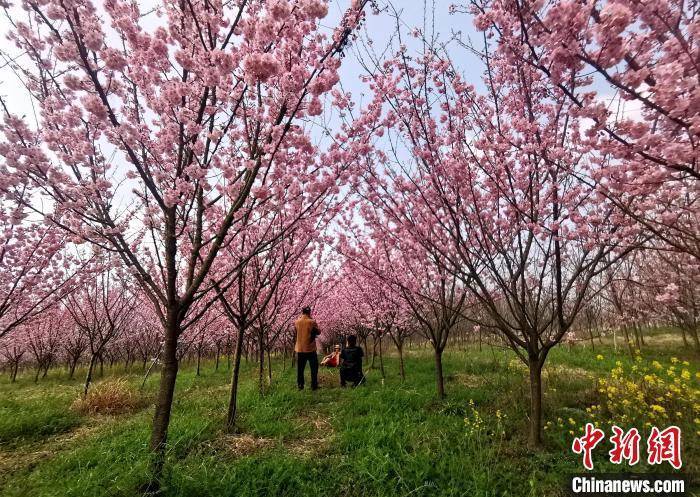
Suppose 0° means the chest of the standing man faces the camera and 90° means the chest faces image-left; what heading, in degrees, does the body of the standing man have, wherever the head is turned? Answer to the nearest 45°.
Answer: approximately 180°

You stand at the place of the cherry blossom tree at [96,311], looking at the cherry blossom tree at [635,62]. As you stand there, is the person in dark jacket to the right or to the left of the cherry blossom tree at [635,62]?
left

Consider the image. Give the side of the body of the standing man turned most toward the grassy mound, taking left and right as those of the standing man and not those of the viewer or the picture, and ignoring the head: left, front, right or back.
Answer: left

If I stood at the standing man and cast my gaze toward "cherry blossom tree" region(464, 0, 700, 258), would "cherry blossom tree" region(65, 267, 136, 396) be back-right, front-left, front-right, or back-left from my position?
back-right

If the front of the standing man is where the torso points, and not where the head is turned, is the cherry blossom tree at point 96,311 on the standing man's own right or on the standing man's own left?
on the standing man's own left

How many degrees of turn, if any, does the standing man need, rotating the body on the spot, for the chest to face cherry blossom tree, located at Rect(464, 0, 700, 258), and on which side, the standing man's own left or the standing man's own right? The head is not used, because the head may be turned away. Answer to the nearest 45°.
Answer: approximately 180°

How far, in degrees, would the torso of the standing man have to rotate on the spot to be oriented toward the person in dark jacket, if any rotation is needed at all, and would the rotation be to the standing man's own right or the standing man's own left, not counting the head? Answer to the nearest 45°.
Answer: approximately 45° to the standing man's own right

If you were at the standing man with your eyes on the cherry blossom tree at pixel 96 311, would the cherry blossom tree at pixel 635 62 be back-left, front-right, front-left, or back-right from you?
back-left
